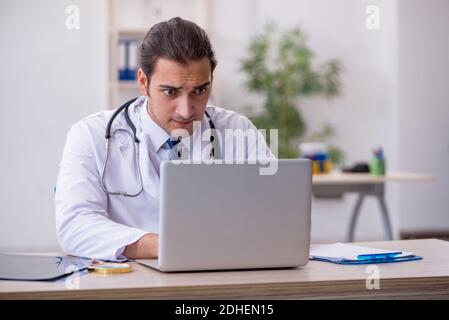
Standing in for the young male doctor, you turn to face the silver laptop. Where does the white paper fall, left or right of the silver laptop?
left

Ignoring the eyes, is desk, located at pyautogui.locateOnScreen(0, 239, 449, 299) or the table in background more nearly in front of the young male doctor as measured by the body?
the desk

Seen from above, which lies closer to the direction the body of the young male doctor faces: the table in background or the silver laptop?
the silver laptop

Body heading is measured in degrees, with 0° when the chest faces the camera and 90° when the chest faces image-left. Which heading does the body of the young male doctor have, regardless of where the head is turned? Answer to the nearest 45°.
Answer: approximately 315°

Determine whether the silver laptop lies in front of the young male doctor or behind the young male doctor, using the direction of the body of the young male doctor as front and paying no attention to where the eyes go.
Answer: in front

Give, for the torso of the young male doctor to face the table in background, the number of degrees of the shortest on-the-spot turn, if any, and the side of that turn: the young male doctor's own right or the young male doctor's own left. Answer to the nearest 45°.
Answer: approximately 90° to the young male doctor's own left

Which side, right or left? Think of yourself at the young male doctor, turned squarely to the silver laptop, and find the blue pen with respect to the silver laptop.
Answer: left

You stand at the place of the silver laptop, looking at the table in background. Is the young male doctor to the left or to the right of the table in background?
left

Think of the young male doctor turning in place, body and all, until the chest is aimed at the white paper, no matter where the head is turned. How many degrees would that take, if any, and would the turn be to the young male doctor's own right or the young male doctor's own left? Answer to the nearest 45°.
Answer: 0° — they already face it
